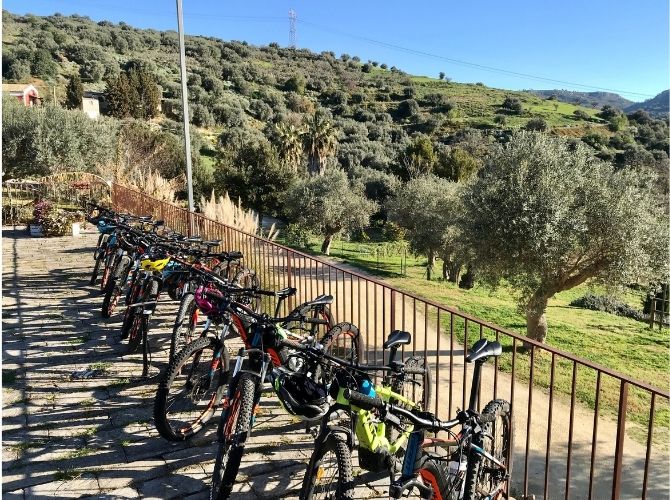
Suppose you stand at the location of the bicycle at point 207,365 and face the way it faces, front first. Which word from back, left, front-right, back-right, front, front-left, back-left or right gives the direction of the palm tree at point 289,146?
back-right

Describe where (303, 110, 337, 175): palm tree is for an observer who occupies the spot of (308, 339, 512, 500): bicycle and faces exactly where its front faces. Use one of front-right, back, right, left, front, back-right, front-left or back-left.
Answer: back-right

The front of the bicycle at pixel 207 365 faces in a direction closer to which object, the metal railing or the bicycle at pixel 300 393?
the bicycle

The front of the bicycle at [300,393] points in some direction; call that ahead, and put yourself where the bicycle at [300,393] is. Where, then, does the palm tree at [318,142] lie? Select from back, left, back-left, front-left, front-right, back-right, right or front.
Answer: back-right

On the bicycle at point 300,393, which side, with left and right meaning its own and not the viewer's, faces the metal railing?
back
